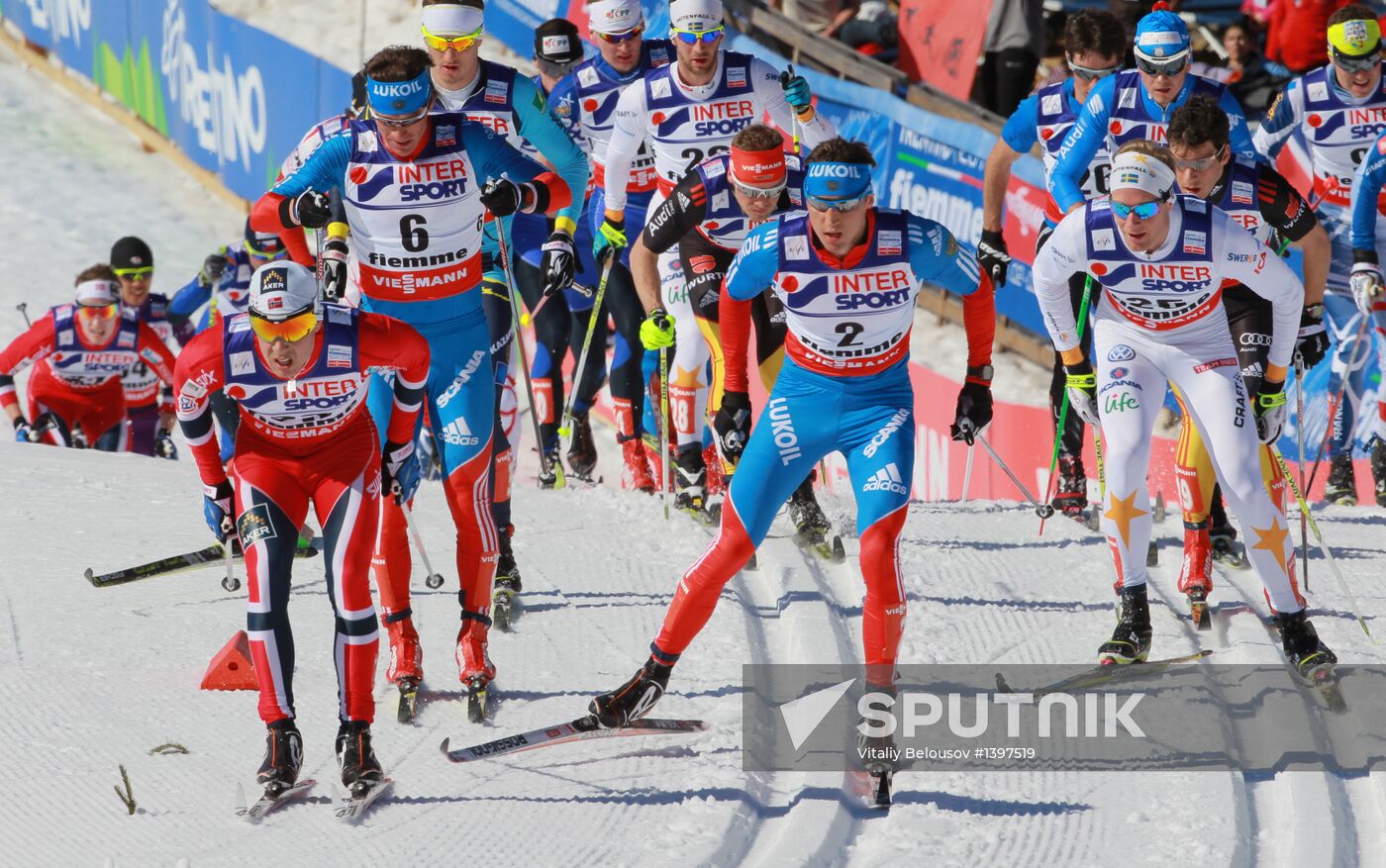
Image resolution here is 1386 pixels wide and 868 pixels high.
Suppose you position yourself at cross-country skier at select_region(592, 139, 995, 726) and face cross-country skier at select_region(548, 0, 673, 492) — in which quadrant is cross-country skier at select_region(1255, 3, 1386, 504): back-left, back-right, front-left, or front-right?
front-right

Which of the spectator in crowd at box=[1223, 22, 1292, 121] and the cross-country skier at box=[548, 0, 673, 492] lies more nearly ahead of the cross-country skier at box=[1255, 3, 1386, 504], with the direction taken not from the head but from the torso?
the cross-country skier

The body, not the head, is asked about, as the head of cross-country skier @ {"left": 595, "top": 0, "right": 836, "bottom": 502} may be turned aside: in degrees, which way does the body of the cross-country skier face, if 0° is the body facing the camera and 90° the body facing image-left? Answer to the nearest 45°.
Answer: approximately 0°

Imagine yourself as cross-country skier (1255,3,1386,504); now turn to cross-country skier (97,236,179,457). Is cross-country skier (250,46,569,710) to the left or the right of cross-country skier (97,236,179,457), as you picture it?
left

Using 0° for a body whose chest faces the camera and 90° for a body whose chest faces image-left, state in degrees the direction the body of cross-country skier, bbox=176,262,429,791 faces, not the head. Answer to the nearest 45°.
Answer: approximately 0°

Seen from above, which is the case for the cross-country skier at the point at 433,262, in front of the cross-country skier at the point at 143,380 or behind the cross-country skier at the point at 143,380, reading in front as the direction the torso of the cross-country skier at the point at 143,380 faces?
in front

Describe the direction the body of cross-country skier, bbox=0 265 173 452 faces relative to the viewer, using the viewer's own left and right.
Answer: facing the viewer

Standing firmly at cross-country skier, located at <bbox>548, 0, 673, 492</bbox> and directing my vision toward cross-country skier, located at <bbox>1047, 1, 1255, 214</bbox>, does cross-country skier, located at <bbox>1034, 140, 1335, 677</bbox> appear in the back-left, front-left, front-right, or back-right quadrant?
front-right

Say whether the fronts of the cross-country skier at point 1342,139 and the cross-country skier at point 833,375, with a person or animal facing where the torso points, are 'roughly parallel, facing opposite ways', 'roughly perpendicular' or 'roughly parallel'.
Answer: roughly parallel

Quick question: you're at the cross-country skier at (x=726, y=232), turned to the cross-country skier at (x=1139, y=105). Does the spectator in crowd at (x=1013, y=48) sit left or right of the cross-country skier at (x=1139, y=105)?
left

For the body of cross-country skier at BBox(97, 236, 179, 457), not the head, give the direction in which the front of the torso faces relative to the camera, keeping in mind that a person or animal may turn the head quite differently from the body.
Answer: toward the camera

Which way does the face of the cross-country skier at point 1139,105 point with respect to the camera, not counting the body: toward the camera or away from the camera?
toward the camera

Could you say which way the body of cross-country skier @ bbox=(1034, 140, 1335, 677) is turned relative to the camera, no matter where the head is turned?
toward the camera

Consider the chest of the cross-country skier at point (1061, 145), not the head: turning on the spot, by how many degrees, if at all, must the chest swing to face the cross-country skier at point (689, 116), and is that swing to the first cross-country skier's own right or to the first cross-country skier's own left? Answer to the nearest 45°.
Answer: approximately 90° to the first cross-country skier's own right

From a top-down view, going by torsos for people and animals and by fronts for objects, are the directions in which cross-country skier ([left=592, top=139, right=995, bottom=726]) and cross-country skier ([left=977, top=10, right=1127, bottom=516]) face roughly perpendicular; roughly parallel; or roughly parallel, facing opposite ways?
roughly parallel
